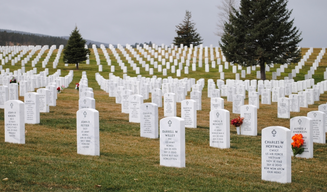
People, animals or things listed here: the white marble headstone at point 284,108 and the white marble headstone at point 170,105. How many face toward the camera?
2

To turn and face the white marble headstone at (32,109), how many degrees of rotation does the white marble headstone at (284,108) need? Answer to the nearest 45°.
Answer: approximately 45° to its right

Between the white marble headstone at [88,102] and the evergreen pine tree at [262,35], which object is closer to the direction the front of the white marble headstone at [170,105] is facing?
the white marble headstone

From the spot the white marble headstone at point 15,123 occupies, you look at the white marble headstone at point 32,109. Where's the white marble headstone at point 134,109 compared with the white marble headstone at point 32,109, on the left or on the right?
right

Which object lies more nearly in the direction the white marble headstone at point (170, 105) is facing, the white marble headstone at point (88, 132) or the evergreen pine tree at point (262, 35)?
the white marble headstone

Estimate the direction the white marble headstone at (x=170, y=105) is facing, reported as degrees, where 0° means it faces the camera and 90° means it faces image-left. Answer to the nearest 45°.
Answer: approximately 0°

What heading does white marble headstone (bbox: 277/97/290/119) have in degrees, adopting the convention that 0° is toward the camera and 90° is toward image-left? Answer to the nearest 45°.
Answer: approximately 0°

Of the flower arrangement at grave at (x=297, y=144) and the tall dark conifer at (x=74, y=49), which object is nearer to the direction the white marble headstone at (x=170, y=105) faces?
the flower arrangement at grave

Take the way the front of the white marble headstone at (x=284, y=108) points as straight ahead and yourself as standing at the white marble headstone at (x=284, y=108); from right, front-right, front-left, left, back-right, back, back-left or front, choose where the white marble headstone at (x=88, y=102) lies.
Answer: front-right

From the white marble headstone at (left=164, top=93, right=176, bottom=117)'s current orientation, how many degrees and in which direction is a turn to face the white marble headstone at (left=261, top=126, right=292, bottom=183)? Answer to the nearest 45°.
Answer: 0° — it already faces it
